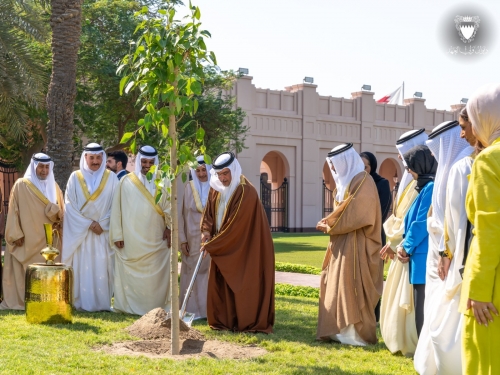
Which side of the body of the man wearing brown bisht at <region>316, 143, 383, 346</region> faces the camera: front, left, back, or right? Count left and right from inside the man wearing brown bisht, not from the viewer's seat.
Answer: left

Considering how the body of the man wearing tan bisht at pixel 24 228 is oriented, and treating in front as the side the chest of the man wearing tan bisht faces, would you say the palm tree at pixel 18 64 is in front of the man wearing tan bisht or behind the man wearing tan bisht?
behind

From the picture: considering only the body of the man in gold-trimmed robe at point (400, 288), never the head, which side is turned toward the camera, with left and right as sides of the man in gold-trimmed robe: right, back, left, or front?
left

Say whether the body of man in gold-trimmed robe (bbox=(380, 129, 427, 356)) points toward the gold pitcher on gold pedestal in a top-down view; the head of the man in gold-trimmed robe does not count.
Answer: yes

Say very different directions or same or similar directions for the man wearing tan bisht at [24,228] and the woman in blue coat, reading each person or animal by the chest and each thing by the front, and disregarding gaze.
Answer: very different directions

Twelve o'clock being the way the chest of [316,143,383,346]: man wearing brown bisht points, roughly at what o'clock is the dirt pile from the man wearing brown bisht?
The dirt pile is roughly at 12 o'clock from the man wearing brown bisht.

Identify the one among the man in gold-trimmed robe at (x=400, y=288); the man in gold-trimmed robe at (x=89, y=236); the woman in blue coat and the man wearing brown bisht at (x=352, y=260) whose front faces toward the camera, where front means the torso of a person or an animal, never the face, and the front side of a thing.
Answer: the man in gold-trimmed robe at (x=89, y=236)

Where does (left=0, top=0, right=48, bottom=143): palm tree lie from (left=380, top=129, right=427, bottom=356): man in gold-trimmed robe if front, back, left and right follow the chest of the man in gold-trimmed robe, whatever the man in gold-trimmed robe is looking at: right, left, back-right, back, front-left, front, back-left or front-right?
front-right

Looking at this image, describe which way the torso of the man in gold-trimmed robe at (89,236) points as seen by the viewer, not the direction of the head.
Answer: toward the camera

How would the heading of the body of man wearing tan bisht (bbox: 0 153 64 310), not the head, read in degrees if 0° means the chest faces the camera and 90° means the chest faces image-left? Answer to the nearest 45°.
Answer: approximately 315°

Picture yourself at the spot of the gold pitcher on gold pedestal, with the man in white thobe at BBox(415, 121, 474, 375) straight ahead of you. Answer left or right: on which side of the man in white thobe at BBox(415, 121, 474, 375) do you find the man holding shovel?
left

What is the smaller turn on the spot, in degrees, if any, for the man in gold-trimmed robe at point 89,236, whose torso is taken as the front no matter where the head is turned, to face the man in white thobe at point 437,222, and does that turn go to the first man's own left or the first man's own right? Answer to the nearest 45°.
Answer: approximately 45° to the first man's own left

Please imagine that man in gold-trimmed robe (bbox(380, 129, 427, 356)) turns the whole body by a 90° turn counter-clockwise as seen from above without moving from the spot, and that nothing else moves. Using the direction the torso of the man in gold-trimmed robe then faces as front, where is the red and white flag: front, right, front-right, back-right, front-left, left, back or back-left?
back

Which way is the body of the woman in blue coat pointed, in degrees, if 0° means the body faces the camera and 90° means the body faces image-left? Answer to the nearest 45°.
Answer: approximately 90°
